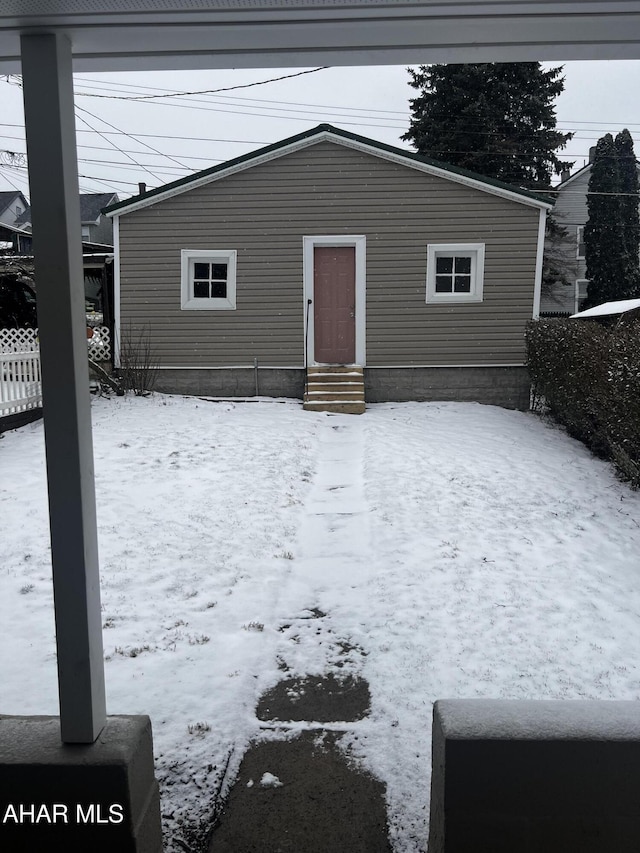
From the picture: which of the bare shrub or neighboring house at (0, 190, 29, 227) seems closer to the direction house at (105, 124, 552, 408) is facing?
the bare shrub

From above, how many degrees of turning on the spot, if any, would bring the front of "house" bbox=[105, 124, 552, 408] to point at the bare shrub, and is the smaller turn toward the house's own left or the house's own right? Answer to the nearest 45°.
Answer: approximately 90° to the house's own right

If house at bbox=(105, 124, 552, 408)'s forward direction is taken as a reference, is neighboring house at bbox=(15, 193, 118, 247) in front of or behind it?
behind

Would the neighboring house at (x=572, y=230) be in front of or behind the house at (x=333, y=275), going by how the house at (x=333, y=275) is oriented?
behind

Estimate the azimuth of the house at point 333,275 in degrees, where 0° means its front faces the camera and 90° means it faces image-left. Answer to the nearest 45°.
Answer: approximately 0°

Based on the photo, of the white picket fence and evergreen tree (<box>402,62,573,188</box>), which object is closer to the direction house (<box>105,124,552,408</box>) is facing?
the white picket fence

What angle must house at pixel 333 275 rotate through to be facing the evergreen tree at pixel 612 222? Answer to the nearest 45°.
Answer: approximately 135° to its left

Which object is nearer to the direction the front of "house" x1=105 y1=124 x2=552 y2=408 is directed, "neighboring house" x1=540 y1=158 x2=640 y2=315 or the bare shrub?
the bare shrub

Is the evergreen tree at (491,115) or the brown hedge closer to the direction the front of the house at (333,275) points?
the brown hedge

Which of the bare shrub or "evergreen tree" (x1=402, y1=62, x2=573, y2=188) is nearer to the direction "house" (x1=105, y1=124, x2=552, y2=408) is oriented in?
the bare shrub
